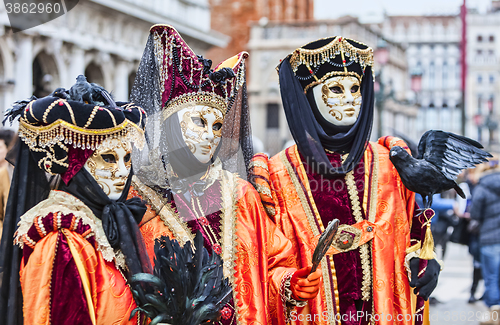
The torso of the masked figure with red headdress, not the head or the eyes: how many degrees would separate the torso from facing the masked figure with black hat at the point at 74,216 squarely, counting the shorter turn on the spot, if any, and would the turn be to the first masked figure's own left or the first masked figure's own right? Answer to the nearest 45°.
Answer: approximately 90° to the first masked figure's own right

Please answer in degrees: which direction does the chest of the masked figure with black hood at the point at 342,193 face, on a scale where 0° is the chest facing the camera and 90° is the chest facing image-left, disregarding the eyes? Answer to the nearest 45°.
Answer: approximately 315°

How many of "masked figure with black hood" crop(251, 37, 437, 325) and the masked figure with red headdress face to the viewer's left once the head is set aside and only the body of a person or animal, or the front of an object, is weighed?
0

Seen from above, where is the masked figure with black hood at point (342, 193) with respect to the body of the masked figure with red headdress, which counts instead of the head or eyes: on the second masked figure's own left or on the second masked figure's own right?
on the second masked figure's own left

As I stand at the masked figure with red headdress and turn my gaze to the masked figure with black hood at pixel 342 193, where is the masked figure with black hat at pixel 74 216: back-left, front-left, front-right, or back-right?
back-right

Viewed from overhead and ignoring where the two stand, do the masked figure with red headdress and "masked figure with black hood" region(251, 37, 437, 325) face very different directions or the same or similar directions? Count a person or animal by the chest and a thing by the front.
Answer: same or similar directions

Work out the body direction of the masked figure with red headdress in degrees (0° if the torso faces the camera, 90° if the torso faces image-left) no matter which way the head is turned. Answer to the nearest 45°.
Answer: approximately 315°

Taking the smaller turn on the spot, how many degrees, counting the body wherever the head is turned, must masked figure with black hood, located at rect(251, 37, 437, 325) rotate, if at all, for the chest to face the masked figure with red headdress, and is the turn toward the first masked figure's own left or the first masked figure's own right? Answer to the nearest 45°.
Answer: approximately 90° to the first masked figure's own right

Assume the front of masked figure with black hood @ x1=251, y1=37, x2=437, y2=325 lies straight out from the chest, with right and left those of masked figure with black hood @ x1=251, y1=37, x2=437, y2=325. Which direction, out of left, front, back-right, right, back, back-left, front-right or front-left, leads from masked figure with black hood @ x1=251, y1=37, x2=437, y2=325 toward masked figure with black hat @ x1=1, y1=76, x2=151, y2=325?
right
